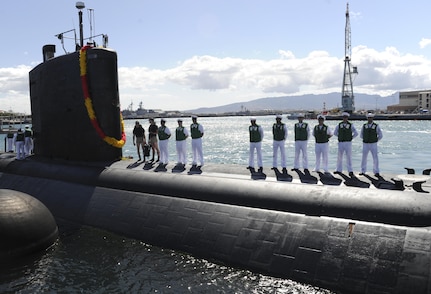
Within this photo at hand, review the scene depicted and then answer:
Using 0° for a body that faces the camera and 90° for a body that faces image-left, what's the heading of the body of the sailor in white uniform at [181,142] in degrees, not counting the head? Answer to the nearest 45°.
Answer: approximately 45°

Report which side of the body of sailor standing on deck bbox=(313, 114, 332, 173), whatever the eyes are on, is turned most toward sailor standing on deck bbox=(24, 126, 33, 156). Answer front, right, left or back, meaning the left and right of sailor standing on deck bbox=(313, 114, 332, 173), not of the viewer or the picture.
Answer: right

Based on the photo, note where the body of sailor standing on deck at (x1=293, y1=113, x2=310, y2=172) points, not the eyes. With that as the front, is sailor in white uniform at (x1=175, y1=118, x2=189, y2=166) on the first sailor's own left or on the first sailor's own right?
on the first sailor's own right

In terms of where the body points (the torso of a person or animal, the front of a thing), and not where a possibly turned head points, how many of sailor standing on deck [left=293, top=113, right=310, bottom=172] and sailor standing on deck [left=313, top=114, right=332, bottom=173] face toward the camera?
2

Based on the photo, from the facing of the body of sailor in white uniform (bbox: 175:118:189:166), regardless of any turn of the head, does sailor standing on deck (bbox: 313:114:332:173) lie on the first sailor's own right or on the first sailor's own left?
on the first sailor's own left

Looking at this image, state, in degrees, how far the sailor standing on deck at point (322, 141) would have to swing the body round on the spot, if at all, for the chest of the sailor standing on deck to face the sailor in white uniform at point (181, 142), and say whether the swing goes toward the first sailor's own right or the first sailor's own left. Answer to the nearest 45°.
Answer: approximately 90° to the first sailor's own right
